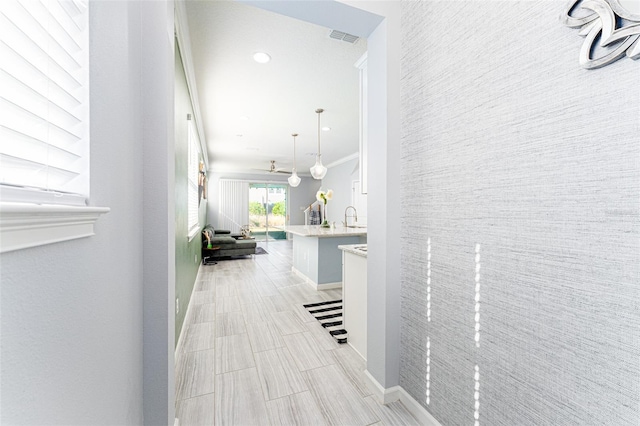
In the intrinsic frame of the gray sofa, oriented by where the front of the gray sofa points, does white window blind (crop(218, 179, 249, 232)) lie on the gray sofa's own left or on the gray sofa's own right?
on the gray sofa's own left

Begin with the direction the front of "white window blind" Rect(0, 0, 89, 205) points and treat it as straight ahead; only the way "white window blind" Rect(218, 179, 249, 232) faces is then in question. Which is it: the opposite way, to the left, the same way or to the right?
to the right

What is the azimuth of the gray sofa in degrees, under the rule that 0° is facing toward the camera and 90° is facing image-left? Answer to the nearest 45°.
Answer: approximately 270°

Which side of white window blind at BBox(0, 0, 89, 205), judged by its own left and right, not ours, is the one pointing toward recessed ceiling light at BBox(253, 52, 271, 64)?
left

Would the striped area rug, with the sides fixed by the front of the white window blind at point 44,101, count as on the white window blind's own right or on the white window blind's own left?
on the white window blind's own left

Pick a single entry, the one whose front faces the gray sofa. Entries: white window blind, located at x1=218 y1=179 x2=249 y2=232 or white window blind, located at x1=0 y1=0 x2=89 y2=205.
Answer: white window blind, located at x1=218 y1=179 x2=249 y2=232

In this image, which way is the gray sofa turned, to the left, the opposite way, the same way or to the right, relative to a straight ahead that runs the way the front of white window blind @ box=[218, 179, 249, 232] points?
to the left

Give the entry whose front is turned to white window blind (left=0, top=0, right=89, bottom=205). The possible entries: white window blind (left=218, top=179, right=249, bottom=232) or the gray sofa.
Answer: white window blind (left=218, top=179, right=249, bottom=232)

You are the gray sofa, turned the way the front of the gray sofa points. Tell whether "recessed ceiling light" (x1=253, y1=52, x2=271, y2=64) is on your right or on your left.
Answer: on your right

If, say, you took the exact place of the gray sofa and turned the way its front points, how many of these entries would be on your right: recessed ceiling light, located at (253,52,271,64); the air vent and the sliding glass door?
2

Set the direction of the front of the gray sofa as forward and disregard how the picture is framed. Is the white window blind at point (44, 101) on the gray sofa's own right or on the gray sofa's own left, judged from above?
on the gray sofa's own right

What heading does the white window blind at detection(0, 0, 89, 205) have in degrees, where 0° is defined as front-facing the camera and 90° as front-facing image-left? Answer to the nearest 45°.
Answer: approximately 315°

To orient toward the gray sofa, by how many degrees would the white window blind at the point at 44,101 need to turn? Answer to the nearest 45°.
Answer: approximately 90° to its left

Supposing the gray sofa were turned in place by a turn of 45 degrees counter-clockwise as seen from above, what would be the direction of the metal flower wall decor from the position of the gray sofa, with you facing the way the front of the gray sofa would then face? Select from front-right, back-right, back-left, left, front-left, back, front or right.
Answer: back-right

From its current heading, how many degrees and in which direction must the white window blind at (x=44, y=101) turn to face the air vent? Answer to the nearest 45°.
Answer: approximately 45° to its left
